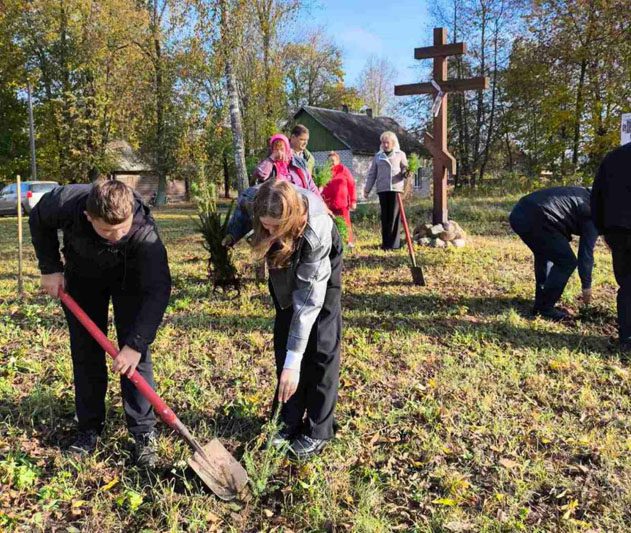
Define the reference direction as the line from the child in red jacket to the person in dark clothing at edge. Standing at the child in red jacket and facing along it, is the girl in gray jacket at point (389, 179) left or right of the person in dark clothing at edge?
left

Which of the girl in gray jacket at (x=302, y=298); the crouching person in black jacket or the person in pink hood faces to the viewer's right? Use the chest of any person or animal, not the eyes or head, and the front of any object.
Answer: the crouching person in black jacket

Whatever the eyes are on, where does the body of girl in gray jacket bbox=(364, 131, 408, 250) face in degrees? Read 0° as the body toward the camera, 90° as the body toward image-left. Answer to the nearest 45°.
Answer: approximately 0°

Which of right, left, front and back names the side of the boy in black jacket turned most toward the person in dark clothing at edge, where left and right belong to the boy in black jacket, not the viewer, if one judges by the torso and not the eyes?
left

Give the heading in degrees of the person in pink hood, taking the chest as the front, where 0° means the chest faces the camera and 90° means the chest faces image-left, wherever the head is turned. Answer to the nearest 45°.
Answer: approximately 0°

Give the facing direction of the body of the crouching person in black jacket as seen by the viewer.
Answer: to the viewer's right
